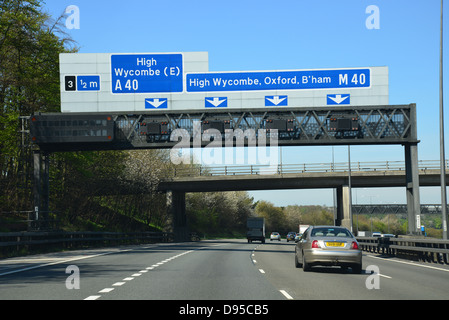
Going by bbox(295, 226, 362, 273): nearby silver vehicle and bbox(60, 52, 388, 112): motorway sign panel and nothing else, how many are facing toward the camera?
1

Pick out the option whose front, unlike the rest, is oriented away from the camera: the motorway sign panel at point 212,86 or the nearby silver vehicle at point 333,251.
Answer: the nearby silver vehicle

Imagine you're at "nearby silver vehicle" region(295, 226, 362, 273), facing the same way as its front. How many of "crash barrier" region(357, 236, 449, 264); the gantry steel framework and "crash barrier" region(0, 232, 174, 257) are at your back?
0

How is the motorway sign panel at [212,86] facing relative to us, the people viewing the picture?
facing the viewer

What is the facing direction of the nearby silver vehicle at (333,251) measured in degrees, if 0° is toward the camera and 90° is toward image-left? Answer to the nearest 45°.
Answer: approximately 180°

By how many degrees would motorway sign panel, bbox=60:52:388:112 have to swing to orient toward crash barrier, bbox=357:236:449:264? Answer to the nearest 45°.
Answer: approximately 45° to its left

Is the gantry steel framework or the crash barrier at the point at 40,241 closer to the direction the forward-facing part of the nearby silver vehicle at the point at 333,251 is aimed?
the gantry steel framework

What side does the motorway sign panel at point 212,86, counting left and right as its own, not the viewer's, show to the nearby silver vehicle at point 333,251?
front

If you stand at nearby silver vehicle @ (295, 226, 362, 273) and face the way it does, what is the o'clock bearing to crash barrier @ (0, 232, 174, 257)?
The crash barrier is roughly at 10 o'clock from the nearby silver vehicle.

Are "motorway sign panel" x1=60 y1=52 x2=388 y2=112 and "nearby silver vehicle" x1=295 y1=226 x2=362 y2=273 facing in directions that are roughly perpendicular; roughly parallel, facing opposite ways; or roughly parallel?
roughly parallel, facing opposite ways

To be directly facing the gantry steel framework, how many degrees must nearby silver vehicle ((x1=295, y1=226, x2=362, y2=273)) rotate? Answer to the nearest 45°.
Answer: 0° — it already faces it
